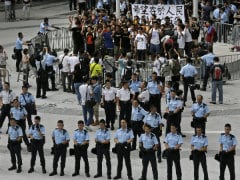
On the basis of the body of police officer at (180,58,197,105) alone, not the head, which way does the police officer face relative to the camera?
away from the camera

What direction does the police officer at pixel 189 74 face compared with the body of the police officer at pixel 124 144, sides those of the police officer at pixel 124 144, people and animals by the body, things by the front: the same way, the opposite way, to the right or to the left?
the opposite way

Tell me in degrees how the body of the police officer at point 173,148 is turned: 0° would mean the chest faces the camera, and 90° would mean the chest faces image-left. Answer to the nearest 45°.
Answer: approximately 0°

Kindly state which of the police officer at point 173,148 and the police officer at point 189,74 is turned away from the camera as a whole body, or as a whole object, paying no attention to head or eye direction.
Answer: the police officer at point 189,74

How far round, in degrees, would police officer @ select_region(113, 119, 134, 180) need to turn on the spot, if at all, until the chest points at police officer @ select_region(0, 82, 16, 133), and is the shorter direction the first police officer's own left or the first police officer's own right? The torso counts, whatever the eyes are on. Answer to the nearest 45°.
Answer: approximately 135° to the first police officer's own right
